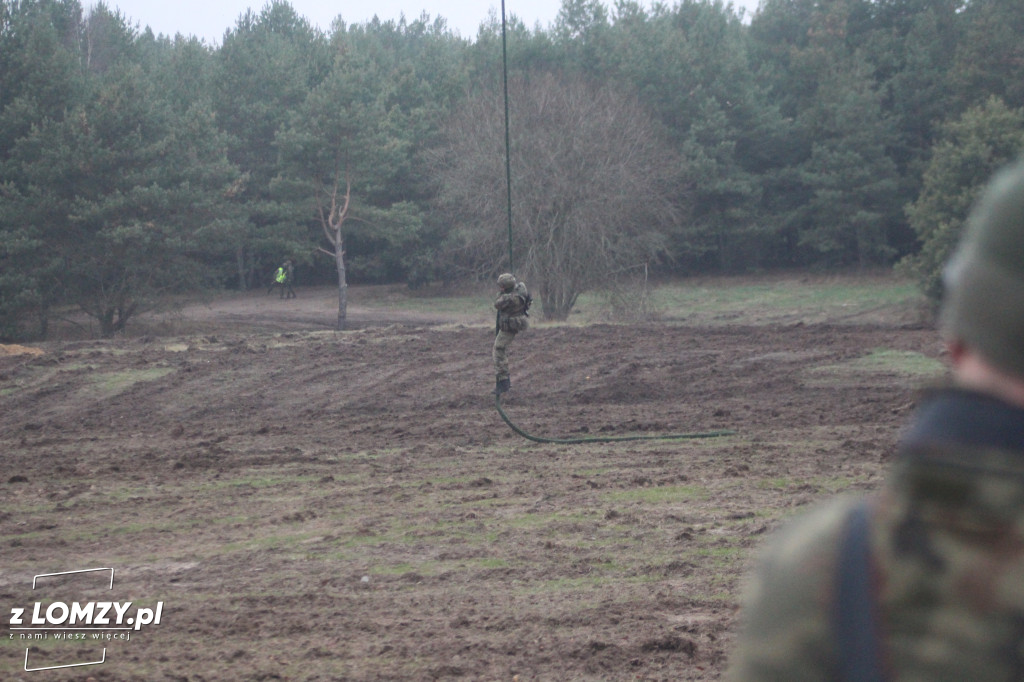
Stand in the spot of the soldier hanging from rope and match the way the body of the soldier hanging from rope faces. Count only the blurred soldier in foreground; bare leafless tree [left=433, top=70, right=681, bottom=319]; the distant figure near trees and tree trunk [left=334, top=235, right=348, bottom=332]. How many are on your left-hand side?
1

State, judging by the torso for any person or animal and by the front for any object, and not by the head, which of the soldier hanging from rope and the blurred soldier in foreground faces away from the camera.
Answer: the blurred soldier in foreground

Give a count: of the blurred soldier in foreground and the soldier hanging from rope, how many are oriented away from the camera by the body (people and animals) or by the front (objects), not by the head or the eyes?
1

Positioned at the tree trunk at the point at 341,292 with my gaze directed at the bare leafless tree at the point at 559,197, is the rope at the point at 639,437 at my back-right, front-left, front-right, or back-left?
back-right

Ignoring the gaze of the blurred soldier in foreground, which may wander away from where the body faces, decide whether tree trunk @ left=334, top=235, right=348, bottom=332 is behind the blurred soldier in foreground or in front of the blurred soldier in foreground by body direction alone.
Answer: in front

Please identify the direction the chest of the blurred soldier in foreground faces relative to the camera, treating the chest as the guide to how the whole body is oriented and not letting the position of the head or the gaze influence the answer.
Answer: away from the camera

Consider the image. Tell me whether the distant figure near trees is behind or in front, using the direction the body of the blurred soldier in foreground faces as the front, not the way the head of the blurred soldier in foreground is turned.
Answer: in front

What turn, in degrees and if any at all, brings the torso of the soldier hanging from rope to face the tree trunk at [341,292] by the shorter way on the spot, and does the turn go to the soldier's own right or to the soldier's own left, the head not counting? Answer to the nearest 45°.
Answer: approximately 90° to the soldier's own right

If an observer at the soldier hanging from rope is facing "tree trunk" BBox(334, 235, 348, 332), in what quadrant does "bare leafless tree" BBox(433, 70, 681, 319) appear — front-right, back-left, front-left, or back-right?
front-right
